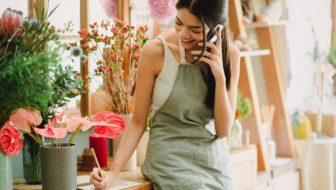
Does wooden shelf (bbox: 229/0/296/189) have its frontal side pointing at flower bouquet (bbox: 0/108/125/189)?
no

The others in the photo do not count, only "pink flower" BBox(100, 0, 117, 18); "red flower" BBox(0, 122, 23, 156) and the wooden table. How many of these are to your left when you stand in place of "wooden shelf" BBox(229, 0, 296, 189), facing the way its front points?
0

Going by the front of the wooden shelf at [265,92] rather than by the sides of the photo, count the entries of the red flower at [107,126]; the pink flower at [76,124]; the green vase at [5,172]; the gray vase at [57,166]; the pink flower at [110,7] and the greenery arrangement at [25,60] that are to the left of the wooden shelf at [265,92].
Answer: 0

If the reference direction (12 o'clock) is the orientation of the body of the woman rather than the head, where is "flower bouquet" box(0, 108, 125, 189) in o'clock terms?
The flower bouquet is roughly at 2 o'clock from the woman.

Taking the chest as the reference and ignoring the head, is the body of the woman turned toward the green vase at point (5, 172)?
no

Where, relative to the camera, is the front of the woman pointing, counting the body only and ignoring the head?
toward the camera

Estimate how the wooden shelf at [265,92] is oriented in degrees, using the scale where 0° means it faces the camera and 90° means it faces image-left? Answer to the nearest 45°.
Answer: approximately 315°

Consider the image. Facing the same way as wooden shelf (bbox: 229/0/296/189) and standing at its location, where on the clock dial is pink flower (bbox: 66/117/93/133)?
The pink flower is roughly at 2 o'clock from the wooden shelf.

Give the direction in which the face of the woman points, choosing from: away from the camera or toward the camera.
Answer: toward the camera

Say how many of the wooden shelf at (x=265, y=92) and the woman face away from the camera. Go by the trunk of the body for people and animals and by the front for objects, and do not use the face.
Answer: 0

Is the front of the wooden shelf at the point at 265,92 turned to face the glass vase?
no

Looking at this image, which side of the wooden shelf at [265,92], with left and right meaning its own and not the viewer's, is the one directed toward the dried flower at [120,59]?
right

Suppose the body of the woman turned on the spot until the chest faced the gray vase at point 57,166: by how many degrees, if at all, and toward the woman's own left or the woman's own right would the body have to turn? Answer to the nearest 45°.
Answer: approximately 45° to the woman's own right

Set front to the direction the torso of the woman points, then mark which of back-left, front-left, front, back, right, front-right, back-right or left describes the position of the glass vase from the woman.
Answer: right

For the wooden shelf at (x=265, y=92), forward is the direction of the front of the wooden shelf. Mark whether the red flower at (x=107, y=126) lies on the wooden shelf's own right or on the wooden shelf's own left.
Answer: on the wooden shelf's own right

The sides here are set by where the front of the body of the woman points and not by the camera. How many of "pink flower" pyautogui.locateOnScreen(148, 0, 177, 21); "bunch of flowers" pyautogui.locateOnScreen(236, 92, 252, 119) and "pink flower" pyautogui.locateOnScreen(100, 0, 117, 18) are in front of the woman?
0
